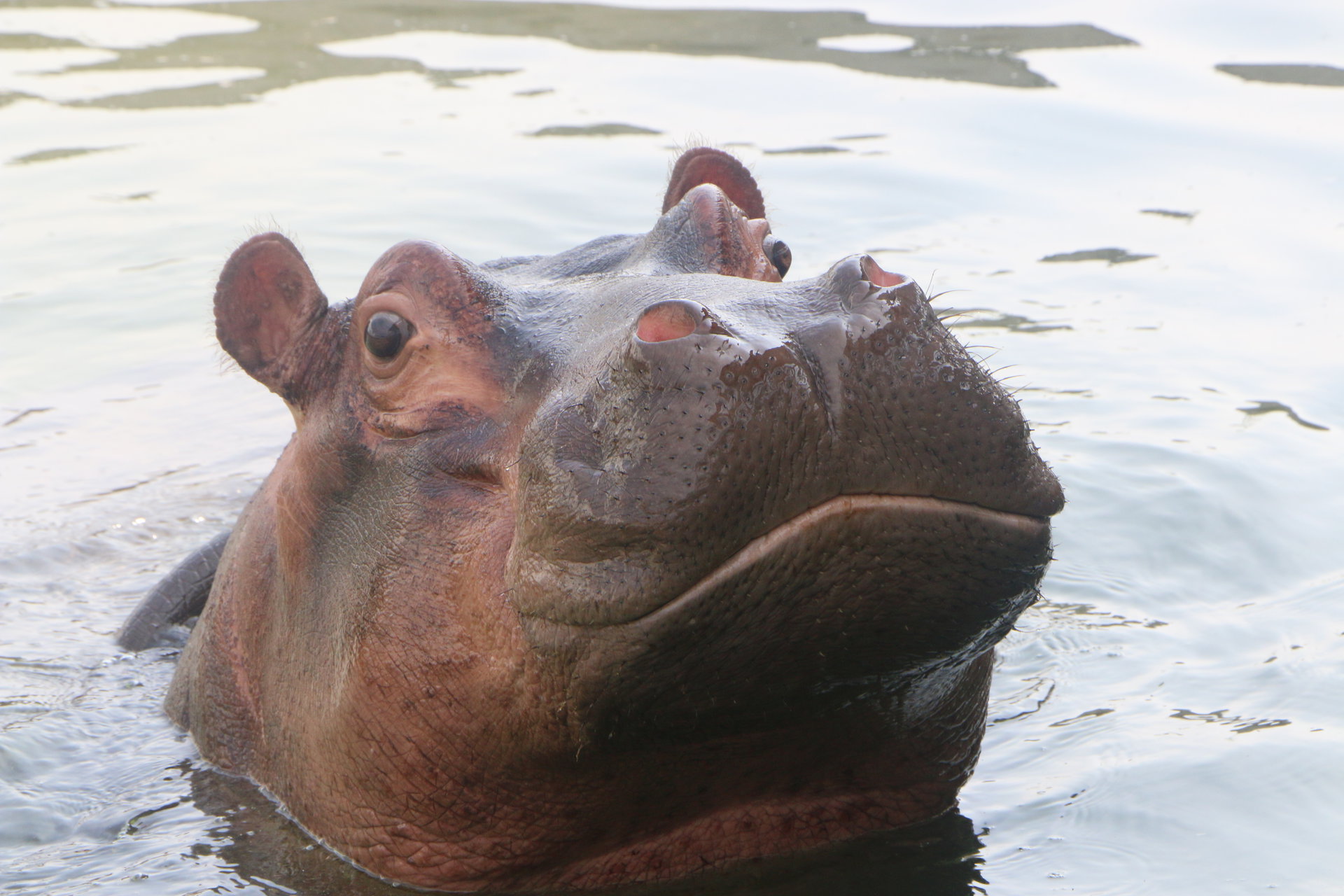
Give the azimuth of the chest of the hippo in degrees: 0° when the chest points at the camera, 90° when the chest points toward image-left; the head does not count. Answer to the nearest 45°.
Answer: approximately 315°
